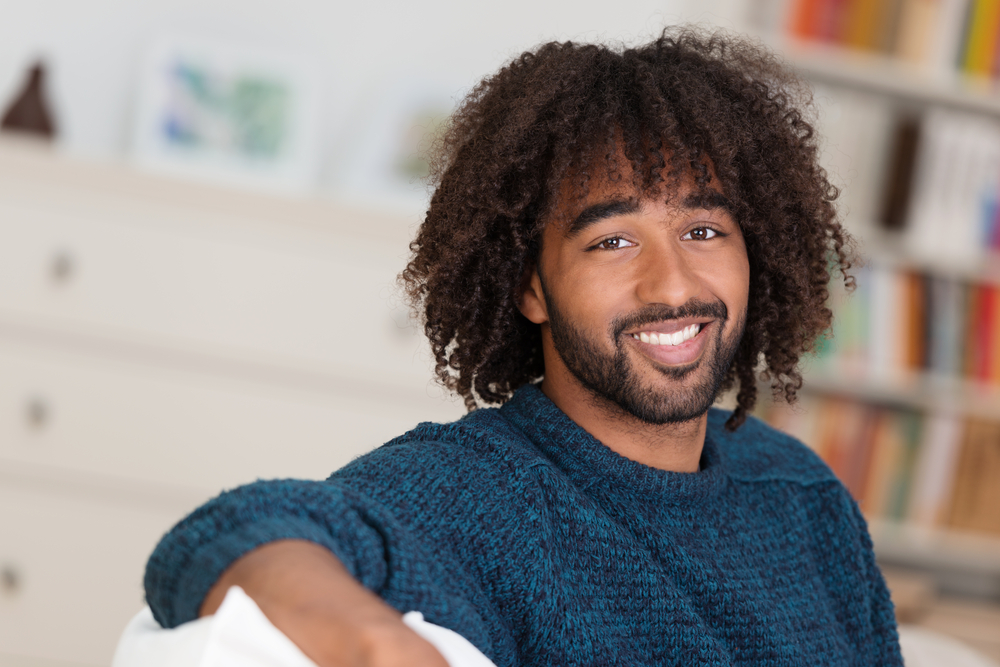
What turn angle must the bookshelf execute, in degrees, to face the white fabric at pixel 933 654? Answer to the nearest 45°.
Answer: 0° — it already faces it

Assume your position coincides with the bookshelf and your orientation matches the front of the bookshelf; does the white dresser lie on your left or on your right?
on your right

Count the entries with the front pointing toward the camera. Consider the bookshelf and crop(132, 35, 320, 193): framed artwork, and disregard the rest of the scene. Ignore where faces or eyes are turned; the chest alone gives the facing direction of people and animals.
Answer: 2

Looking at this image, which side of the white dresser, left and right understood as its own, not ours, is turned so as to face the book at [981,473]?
left

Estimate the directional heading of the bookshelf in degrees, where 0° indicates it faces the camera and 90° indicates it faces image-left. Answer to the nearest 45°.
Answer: approximately 0°

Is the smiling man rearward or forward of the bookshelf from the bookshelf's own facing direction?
forward

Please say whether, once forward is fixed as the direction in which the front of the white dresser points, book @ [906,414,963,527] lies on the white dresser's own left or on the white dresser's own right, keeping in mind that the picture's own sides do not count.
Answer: on the white dresser's own left

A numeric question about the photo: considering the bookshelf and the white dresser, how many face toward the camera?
2

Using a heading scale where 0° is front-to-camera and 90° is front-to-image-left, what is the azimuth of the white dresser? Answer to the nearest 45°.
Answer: approximately 0°
